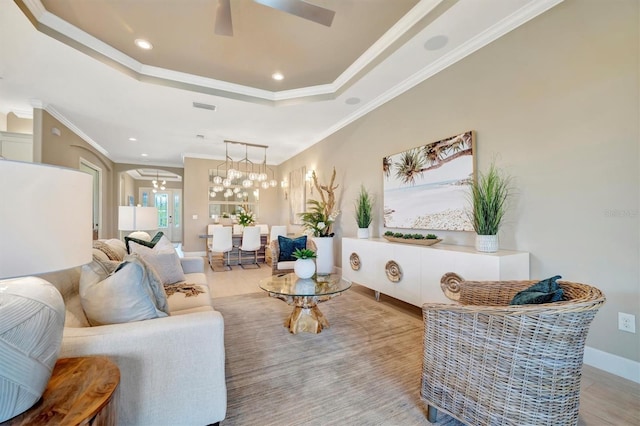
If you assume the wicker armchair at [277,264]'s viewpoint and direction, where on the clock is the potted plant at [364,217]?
The potted plant is roughly at 9 o'clock from the wicker armchair.

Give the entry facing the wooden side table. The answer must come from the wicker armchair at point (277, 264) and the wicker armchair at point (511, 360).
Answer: the wicker armchair at point (277, 264)

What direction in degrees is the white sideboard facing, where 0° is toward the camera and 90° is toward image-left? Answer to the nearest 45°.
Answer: approximately 45°

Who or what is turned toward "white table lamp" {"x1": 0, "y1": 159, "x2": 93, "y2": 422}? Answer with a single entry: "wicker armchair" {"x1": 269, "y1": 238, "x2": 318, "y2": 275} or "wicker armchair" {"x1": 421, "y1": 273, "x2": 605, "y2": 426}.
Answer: "wicker armchair" {"x1": 269, "y1": 238, "x2": 318, "y2": 275}

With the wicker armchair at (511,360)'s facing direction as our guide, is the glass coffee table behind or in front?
in front

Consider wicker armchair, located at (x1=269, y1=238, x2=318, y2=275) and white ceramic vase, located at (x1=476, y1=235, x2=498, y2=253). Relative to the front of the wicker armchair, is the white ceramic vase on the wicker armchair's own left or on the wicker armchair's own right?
on the wicker armchair's own left

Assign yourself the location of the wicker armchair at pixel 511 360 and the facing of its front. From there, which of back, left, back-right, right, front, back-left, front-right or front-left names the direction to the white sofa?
front

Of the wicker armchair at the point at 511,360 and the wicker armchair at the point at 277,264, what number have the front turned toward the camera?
1

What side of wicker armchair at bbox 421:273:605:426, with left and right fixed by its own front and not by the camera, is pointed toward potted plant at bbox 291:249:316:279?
front

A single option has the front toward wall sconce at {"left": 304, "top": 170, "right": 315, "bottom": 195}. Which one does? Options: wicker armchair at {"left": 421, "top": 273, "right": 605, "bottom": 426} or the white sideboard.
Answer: the wicker armchair

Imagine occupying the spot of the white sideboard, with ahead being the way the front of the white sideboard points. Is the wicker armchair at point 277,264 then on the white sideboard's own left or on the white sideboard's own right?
on the white sideboard's own right

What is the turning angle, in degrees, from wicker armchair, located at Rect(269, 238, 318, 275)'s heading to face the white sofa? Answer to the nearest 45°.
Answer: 0° — it already faces it

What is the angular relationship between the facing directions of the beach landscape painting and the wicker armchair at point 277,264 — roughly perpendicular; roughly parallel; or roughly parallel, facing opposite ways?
roughly perpendicular

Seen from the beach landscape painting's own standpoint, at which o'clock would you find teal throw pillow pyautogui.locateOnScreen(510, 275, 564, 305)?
The teal throw pillow is roughly at 10 o'clock from the beach landscape painting.
